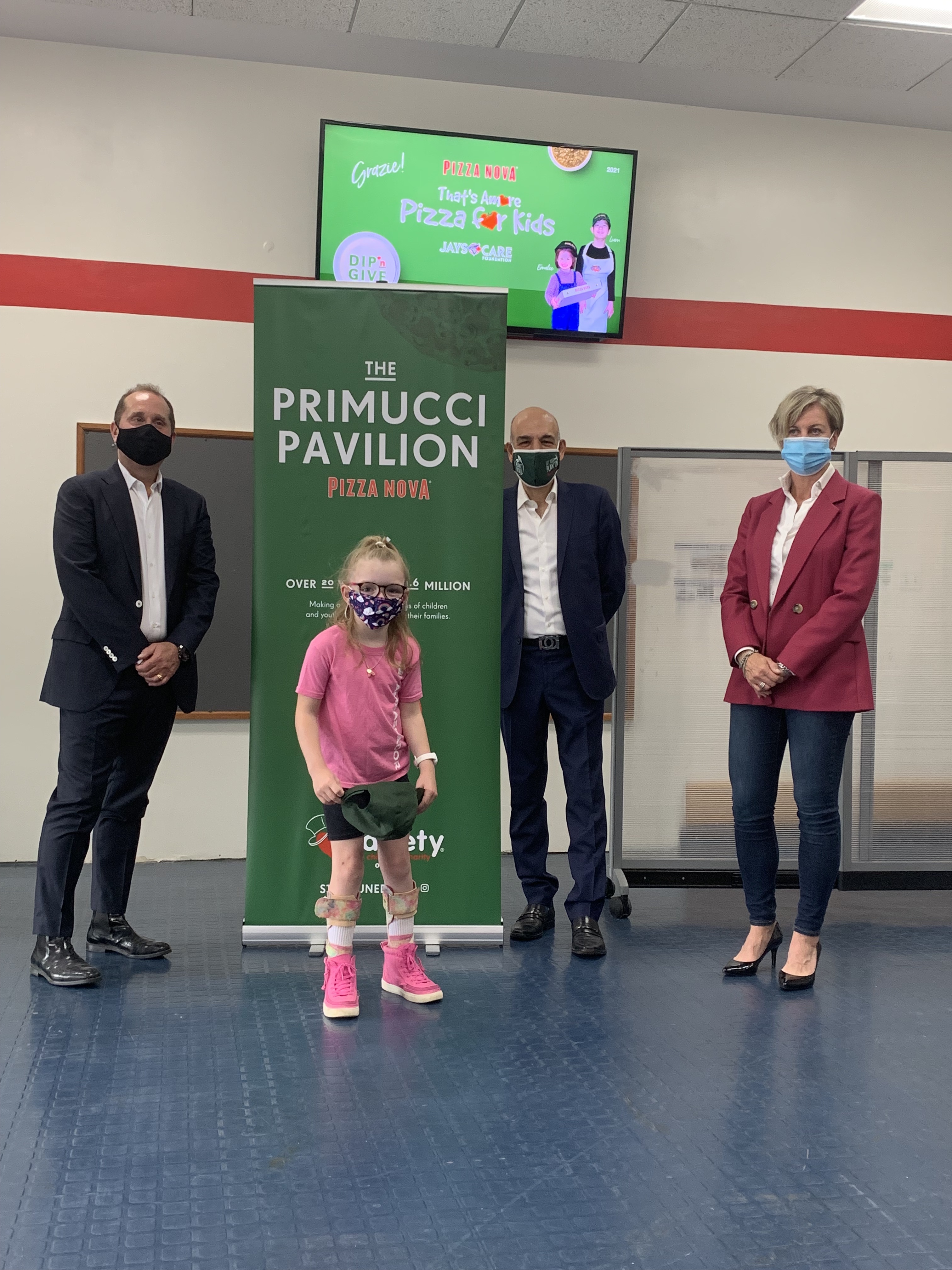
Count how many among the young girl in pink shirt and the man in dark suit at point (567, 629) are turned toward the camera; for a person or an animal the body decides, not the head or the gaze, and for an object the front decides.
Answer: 2

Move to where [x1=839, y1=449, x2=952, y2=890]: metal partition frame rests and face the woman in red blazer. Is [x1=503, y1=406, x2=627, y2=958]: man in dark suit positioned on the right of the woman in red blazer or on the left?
right

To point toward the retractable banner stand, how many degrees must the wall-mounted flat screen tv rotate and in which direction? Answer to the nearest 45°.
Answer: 0° — it already faces it

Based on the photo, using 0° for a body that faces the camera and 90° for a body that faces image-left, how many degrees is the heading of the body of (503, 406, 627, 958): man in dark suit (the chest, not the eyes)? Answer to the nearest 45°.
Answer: approximately 0°

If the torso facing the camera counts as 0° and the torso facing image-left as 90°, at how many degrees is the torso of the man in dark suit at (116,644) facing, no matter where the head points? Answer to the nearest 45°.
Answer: approximately 315°

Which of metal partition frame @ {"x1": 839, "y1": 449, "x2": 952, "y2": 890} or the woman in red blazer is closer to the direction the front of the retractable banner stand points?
the woman in red blazer
